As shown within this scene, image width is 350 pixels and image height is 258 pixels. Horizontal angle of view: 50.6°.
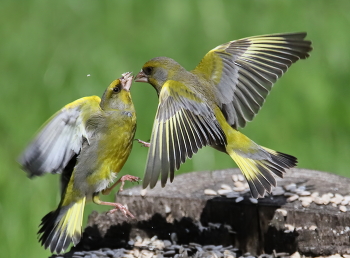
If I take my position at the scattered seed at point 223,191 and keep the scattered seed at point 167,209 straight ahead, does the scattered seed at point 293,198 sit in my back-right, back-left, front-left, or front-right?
back-left

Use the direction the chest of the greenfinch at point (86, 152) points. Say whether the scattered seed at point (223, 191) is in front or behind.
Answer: in front

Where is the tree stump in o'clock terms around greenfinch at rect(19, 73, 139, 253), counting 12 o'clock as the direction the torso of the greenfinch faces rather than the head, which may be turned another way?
The tree stump is roughly at 12 o'clock from the greenfinch.

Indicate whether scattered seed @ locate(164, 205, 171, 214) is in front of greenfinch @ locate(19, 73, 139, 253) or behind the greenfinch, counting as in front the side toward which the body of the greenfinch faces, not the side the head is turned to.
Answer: in front

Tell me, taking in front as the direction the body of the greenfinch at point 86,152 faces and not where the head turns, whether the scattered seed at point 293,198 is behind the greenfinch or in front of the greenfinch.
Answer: in front

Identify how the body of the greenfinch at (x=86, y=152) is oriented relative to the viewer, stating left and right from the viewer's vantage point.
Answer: facing to the right of the viewer

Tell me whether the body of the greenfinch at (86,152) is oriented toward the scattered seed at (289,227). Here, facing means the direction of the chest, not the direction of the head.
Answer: yes
